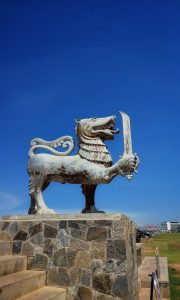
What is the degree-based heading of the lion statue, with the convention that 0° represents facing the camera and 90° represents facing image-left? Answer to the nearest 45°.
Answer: approximately 270°
